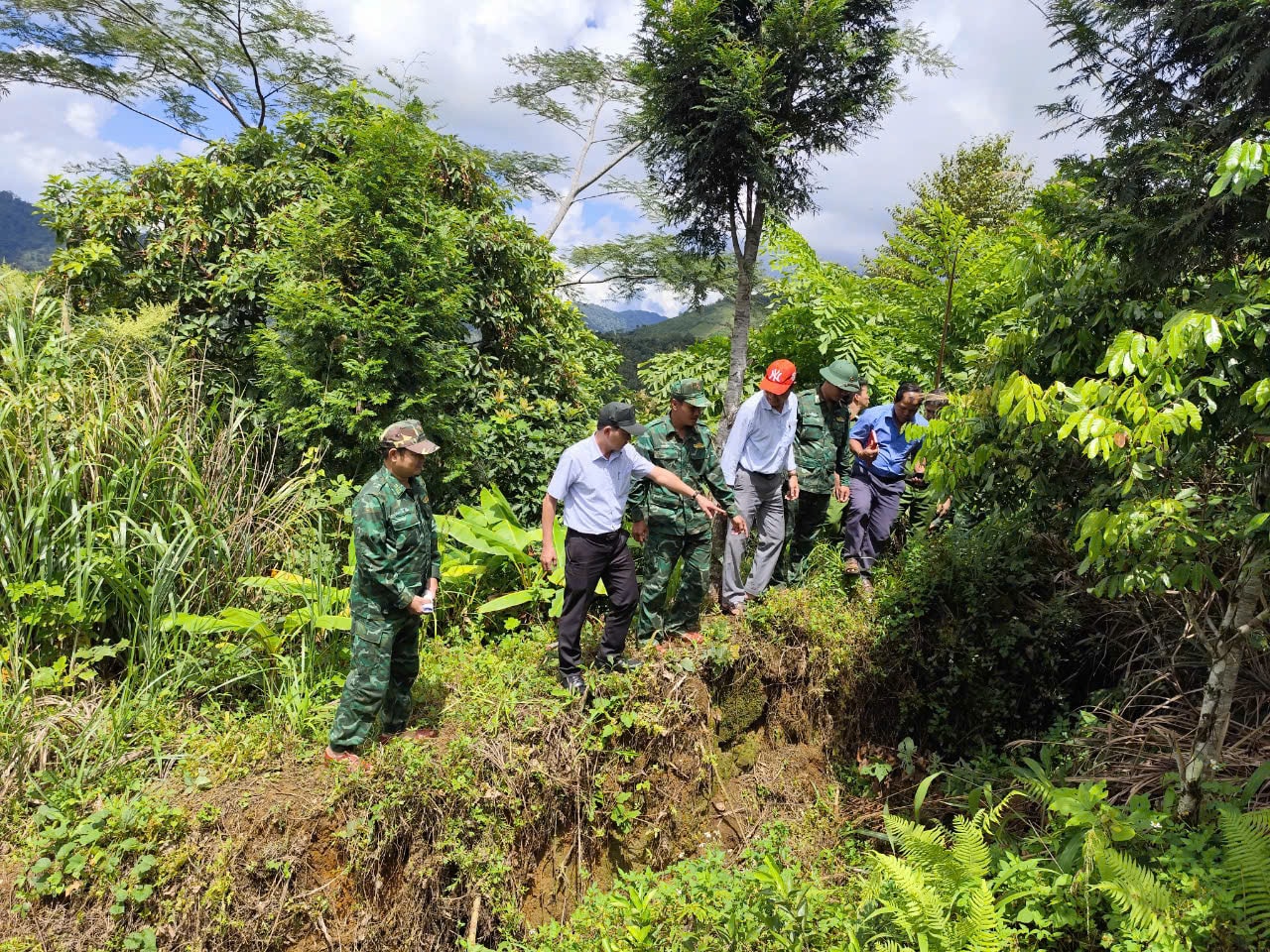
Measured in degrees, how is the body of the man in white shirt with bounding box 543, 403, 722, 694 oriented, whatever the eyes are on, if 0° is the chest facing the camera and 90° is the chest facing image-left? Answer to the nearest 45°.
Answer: approximately 315°

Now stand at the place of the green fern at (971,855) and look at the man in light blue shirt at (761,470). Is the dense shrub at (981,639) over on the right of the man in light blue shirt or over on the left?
right

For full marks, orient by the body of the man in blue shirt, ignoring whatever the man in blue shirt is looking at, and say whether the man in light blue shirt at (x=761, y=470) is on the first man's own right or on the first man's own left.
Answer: on the first man's own right

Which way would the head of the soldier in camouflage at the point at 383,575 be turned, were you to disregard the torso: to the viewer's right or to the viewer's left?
to the viewer's right

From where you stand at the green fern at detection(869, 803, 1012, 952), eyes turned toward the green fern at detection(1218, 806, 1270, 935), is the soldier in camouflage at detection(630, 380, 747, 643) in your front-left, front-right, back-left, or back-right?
back-left
